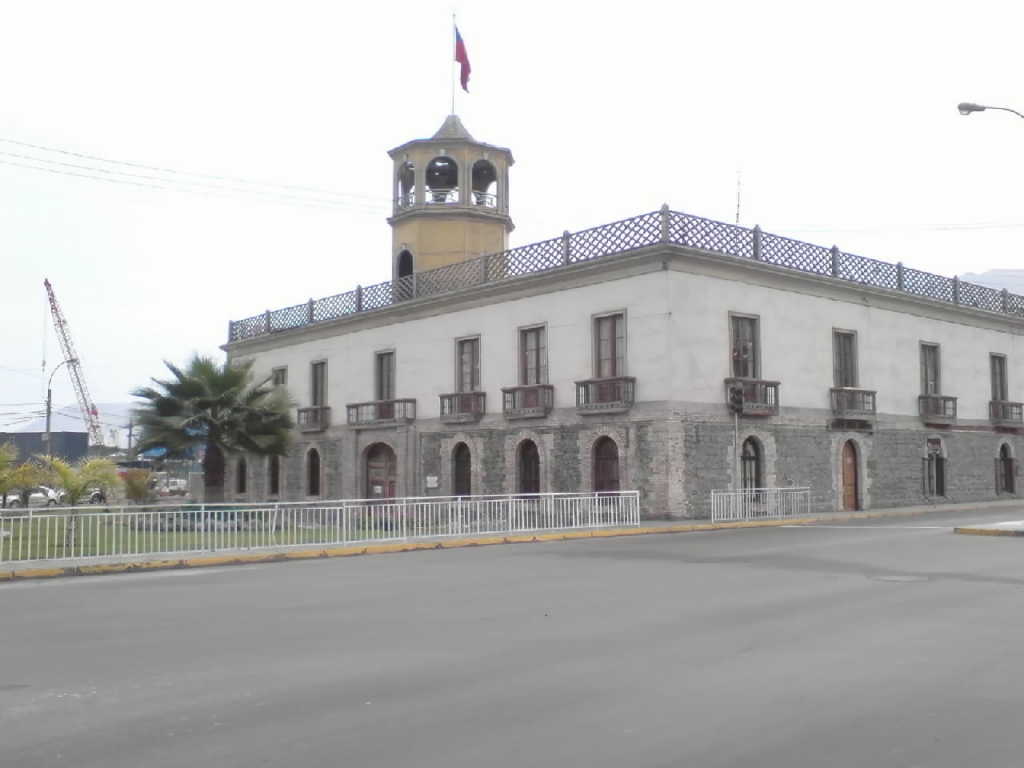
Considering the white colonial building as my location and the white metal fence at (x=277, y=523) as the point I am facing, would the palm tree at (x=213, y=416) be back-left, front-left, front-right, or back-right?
front-right

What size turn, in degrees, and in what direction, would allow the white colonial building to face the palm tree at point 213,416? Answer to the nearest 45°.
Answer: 0° — it already faces it

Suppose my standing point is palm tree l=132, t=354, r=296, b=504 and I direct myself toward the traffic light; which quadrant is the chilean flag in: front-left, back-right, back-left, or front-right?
front-left

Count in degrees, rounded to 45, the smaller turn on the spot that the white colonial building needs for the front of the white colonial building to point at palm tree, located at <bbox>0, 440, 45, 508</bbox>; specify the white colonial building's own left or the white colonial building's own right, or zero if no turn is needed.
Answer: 0° — it already faces it

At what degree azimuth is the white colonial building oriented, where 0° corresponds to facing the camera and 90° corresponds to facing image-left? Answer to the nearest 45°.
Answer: approximately 45°

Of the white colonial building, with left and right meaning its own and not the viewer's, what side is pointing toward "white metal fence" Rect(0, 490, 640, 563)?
front

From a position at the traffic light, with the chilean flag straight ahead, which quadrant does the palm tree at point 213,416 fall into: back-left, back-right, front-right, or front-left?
front-left
